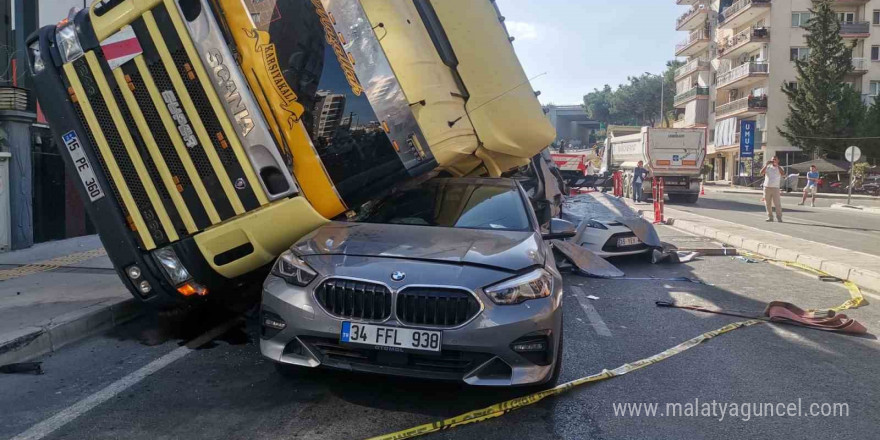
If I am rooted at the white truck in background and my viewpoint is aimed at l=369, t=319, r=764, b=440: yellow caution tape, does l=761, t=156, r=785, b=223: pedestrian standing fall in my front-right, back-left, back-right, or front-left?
front-left

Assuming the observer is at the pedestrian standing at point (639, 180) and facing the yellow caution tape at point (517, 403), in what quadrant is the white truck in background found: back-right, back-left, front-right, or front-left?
back-left

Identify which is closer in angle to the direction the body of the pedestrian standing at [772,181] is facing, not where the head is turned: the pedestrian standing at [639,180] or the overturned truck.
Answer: the overturned truck

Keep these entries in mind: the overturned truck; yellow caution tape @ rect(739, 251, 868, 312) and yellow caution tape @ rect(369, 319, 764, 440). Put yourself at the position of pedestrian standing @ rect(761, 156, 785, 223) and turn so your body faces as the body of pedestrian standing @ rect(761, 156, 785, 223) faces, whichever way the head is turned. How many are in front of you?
3

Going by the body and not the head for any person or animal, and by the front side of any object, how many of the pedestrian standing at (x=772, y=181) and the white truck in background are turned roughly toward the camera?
1

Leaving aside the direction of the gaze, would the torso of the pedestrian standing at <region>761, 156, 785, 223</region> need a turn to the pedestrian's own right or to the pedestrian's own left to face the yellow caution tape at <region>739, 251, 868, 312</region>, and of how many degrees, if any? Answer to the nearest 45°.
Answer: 0° — they already face it

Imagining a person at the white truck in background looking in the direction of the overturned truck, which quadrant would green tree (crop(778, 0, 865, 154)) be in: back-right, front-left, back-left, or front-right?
back-left

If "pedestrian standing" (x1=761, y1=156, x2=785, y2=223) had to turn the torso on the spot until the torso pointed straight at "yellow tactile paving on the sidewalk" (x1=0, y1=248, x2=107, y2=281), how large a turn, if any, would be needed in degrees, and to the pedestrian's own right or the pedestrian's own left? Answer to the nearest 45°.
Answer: approximately 45° to the pedestrian's own right

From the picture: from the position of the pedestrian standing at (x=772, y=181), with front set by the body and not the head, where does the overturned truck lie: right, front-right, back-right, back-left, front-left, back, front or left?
front

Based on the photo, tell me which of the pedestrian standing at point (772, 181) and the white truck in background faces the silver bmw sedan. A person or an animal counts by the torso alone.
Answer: the pedestrian standing

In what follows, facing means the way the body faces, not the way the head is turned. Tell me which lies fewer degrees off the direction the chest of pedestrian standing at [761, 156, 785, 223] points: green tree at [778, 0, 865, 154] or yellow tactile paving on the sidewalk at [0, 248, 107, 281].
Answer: the yellow tactile paving on the sidewalk

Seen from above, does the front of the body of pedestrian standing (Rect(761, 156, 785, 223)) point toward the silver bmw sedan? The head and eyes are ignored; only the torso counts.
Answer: yes

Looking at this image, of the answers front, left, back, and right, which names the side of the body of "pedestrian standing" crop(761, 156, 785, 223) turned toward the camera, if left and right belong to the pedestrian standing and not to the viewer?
front

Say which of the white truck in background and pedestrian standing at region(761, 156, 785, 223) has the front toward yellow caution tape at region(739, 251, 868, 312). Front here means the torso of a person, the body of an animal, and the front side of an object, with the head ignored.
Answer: the pedestrian standing

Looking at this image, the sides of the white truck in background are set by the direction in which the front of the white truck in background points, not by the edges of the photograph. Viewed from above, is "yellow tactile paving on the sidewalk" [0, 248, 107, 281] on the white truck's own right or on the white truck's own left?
on the white truck's own left
